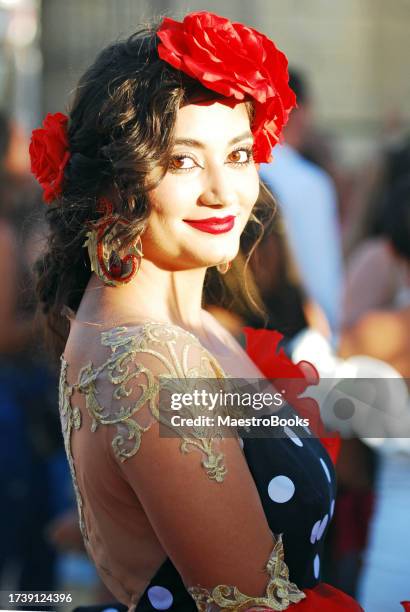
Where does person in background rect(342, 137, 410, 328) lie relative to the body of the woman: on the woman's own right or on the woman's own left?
on the woman's own left

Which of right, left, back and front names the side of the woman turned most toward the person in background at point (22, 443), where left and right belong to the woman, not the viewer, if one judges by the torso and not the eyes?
left

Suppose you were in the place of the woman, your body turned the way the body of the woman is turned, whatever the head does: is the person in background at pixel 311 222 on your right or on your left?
on your left

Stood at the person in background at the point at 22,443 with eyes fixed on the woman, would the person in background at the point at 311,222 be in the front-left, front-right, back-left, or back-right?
back-left

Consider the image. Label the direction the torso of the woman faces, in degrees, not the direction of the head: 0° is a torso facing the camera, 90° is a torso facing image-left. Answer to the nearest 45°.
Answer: approximately 270°
